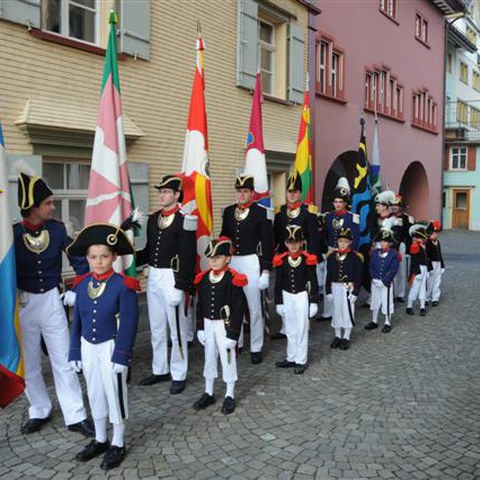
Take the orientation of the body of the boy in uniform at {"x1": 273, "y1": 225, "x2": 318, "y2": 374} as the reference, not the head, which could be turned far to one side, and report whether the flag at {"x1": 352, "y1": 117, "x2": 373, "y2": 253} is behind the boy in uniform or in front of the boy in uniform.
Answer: behind

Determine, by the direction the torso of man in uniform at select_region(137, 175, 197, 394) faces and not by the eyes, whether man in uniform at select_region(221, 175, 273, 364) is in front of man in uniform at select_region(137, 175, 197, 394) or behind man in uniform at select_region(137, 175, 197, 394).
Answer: behind

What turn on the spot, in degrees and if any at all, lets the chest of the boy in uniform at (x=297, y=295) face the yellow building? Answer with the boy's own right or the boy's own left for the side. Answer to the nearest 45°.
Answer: approximately 135° to the boy's own right

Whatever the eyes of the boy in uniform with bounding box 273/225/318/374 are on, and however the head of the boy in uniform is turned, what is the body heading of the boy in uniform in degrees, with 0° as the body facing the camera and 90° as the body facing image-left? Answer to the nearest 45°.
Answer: approximately 0°

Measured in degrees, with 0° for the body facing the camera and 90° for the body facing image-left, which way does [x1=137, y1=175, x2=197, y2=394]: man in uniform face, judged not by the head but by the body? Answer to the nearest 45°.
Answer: approximately 45°

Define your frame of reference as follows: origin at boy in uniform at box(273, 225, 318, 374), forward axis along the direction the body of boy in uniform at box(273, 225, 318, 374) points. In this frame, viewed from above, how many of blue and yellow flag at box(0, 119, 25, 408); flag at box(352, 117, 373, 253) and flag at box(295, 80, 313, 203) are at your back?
2

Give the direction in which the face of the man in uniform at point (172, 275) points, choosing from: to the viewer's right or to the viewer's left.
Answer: to the viewer's left

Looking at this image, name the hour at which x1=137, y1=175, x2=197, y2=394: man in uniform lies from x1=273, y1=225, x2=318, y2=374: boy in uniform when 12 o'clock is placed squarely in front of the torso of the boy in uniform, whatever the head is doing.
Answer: The man in uniform is roughly at 2 o'clock from the boy in uniform.

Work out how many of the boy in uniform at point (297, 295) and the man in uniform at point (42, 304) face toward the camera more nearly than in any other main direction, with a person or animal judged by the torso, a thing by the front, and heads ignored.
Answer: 2
